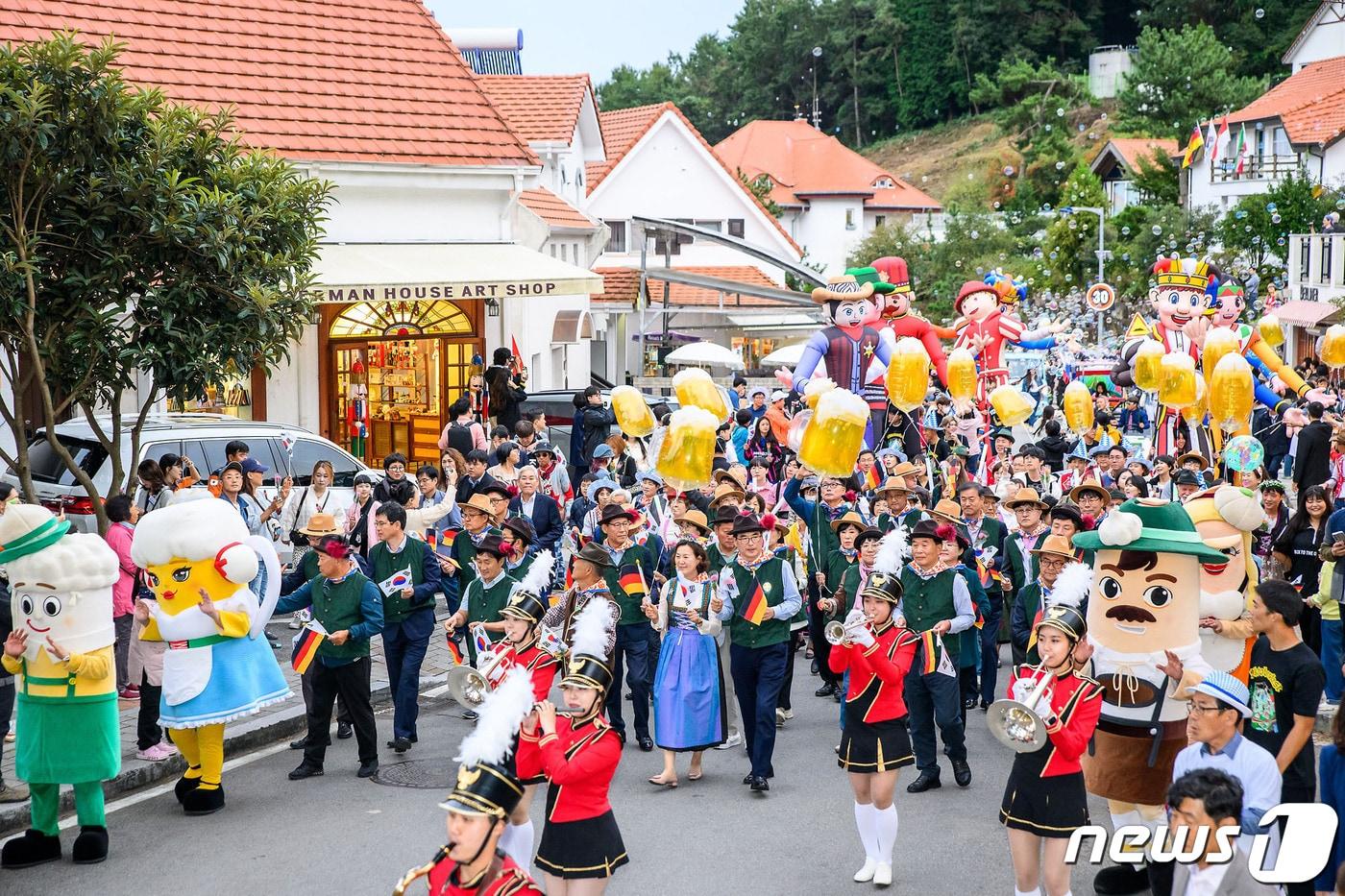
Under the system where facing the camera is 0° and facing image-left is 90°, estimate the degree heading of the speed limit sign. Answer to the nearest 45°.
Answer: approximately 0°

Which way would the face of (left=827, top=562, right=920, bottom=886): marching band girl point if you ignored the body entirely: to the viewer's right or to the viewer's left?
to the viewer's left

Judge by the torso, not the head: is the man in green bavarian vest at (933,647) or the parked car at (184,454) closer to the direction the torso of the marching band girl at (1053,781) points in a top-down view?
the parked car

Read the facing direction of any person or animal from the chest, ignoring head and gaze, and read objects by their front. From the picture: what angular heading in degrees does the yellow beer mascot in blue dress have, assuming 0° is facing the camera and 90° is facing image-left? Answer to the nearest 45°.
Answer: approximately 45°

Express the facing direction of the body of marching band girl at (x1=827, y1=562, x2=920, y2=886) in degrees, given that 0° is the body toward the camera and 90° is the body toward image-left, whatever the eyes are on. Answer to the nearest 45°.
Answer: approximately 45°

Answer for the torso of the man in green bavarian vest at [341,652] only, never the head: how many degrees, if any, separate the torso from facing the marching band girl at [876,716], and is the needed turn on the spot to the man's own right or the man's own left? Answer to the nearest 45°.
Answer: approximately 90° to the man's own left

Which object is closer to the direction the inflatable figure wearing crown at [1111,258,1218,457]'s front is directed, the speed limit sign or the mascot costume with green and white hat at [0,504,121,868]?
the mascot costume with green and white hat

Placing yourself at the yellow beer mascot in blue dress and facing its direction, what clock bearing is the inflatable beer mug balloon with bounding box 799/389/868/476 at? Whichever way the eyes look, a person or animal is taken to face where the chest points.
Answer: The inflatable beer mug balloon is roughly at 7 o'clock from the yellow beer mascot in blue dress.

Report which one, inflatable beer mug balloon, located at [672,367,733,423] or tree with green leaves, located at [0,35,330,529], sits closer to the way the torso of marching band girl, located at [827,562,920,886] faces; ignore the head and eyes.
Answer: the tree with green leaves
